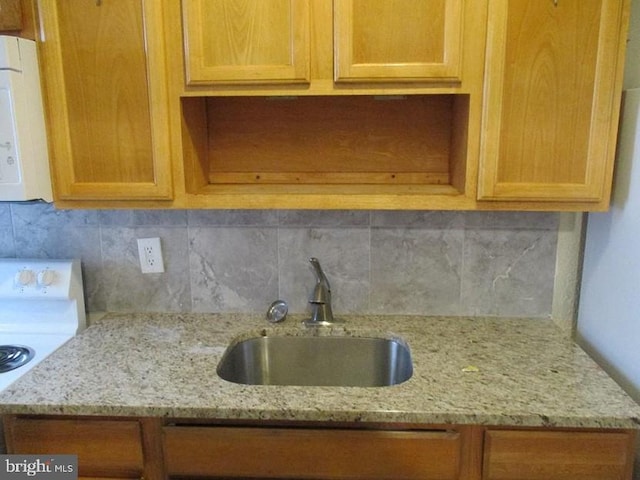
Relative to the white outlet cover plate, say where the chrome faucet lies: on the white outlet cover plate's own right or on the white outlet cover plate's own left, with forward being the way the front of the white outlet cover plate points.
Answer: on the white outlet cover plate's own left

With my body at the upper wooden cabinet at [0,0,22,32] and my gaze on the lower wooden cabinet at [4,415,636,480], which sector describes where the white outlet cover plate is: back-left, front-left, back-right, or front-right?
front-left

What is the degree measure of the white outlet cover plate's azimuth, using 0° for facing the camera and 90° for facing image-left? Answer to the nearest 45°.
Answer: approximately 0°

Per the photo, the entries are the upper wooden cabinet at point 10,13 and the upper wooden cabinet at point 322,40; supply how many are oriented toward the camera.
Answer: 2

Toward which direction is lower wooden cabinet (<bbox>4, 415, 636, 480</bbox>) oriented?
toward the camera

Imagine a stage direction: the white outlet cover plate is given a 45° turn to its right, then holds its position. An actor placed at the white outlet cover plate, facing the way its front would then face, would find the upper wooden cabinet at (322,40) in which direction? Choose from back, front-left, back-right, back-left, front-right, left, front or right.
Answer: left

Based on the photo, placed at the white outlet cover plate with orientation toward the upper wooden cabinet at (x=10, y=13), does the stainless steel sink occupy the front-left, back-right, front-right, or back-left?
back-left

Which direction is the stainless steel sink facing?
toward the camera

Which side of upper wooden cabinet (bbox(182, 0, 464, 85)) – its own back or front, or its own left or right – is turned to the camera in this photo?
front

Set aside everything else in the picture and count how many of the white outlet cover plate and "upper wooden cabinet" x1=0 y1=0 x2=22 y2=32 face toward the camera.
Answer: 2
